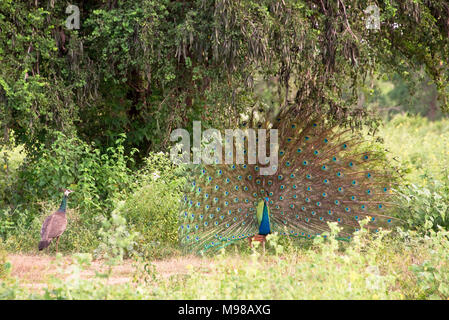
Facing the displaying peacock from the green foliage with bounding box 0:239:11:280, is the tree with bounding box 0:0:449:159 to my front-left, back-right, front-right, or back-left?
front-left

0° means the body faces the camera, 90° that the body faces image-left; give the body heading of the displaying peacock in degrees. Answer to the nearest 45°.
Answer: approximately 315°

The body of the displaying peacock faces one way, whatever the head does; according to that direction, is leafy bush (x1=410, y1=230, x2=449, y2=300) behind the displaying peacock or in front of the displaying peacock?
in front

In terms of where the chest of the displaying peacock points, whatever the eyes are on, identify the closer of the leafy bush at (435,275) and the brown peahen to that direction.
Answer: the leafy bush

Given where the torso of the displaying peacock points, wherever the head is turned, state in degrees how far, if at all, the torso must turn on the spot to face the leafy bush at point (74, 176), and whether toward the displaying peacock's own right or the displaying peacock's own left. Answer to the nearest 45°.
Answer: approximately 135° to the displaying peacock's own right

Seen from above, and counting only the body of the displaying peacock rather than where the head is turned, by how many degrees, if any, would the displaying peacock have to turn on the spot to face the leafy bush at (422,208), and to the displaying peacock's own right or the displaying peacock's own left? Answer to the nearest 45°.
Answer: approximately 45° to the displaying peacock's own left

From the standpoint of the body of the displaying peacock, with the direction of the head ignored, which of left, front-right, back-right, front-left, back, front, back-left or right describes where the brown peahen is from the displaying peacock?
back-right

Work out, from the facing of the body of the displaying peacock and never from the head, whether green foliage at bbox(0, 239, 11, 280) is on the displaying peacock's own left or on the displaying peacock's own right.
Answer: on the displaying peacock's own right
